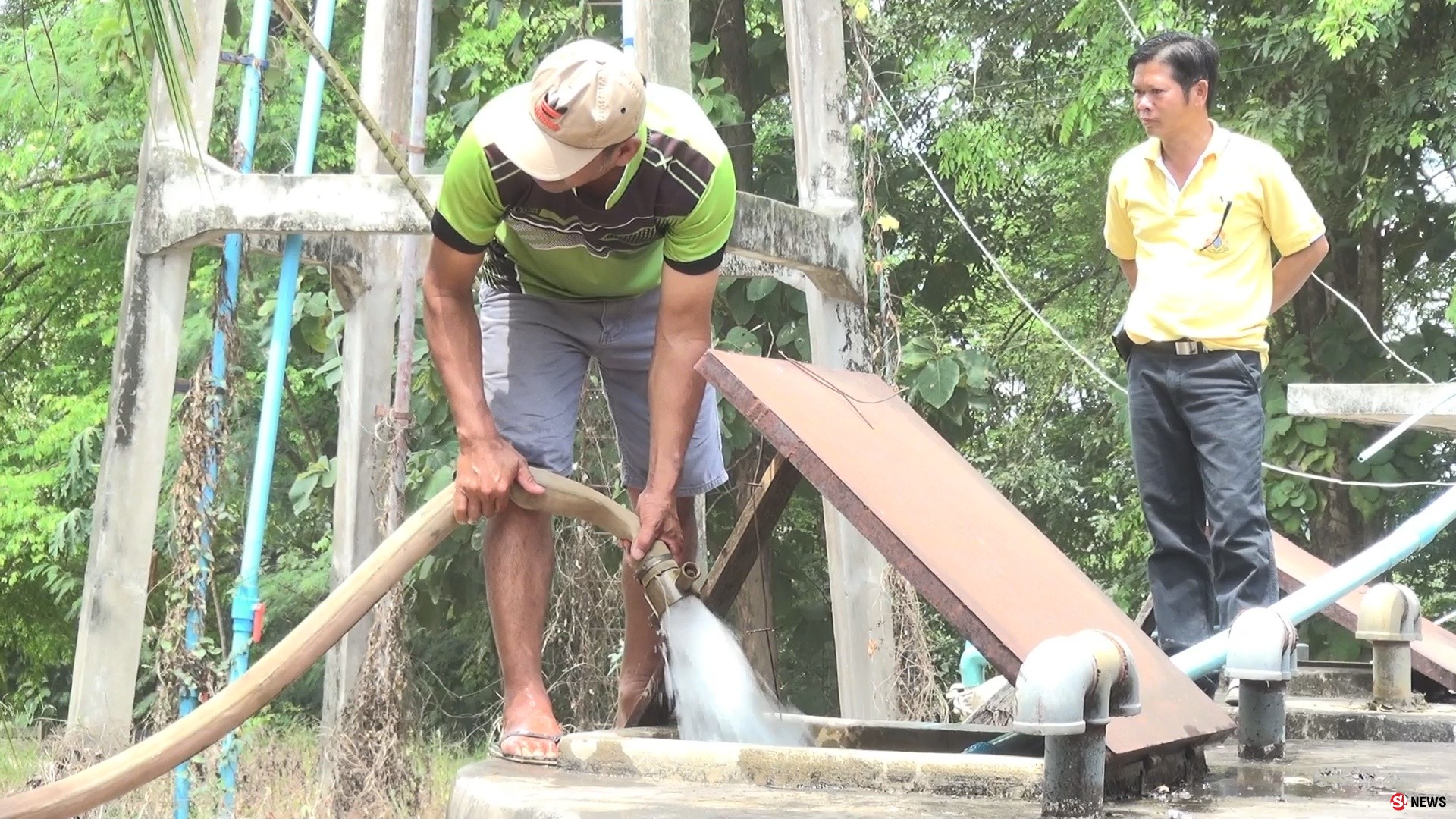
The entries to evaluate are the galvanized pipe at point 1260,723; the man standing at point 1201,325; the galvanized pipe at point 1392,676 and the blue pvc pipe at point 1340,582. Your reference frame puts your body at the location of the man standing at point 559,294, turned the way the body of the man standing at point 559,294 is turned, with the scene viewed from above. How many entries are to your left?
4

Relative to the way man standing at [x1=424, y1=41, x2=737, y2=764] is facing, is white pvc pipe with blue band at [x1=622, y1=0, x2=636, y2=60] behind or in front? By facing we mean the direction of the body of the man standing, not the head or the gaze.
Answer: behind

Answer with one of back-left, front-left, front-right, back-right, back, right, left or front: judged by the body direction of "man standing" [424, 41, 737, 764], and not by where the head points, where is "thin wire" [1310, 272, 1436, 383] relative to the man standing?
back-left

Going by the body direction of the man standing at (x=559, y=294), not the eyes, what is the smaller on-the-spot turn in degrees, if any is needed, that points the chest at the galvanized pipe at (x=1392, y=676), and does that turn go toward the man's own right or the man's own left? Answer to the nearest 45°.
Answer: approximately 90° to the man's own left

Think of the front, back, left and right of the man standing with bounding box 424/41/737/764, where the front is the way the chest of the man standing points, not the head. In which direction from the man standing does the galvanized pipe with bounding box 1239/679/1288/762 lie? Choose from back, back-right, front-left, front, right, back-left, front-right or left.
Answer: left

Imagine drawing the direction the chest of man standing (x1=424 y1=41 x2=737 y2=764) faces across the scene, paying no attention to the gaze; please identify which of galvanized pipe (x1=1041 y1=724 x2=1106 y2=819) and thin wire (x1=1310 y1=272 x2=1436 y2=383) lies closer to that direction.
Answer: the galvanized pipe

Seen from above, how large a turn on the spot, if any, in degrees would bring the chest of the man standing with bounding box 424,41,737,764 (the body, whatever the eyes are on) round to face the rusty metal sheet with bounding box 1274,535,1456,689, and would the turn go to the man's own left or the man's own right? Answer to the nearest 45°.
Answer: approximately 135° to the man's own left

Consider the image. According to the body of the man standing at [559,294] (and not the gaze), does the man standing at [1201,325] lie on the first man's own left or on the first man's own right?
on the first man's own left

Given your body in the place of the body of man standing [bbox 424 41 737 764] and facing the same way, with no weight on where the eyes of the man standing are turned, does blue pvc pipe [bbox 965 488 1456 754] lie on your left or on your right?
on your left

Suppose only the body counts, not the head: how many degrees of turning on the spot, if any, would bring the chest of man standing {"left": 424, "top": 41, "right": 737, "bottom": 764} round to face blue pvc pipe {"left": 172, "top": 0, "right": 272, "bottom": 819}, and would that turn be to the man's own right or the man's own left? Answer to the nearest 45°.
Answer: approximately 135° to the man's own right

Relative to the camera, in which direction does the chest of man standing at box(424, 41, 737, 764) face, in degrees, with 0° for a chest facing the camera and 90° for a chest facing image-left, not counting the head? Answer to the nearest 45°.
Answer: approximately 0°

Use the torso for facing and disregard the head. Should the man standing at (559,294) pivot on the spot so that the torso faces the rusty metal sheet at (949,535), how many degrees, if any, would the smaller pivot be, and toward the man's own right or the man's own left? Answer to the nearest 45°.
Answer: approximately 45° to the man's own left
